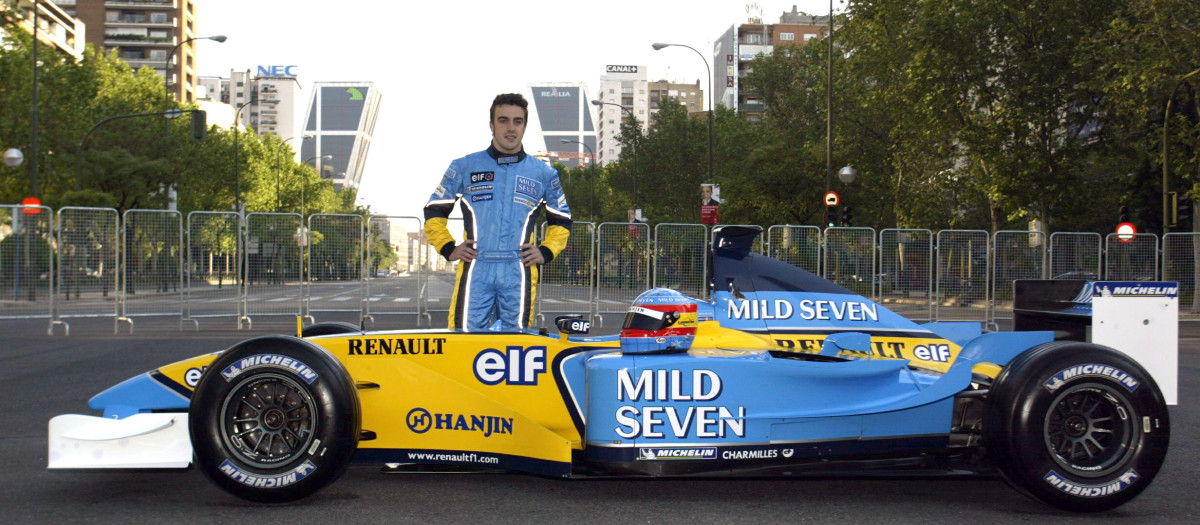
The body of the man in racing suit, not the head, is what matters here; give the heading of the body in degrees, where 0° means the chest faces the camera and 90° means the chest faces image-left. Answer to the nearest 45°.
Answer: approximately 0°

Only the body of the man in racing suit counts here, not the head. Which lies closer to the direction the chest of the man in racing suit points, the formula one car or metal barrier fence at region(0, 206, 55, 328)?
the formula one car

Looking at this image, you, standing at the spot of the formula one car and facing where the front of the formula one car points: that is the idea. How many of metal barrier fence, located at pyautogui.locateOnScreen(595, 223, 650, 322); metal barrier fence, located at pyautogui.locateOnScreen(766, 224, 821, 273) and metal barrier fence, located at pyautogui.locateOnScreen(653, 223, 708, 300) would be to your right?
3

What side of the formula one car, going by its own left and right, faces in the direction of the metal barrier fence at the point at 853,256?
right

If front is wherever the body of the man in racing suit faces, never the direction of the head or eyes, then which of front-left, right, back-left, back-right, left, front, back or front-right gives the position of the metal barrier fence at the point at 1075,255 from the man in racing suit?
back-left

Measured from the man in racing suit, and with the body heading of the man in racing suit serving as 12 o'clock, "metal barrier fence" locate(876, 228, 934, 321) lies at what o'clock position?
The metal barrier fence is roughly at 7 o'clock from the man in racing suit.

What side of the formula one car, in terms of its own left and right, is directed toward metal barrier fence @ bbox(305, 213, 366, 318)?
right

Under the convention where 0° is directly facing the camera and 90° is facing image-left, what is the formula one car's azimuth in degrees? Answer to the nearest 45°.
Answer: approximately 90°

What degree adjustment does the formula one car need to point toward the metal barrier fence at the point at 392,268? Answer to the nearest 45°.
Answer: approximately 90° to its right

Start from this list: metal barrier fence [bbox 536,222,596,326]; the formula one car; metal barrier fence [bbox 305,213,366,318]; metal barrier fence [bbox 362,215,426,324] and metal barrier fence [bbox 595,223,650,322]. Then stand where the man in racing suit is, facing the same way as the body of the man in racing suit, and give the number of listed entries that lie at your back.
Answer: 4

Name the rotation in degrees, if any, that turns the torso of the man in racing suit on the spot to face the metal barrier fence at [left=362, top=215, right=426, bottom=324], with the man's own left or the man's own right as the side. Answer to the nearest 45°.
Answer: approximately 180°

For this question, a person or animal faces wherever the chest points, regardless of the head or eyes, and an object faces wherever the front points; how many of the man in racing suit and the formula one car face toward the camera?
1

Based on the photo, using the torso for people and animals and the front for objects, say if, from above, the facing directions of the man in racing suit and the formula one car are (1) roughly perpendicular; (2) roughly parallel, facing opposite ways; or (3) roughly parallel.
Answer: roughly perpendicular

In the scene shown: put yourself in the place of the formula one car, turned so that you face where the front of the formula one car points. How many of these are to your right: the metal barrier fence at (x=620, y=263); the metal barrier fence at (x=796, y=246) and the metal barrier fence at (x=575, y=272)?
3

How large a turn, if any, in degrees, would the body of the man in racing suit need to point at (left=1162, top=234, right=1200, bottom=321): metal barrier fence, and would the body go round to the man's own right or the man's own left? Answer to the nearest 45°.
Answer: approximately 135° to the man's own left

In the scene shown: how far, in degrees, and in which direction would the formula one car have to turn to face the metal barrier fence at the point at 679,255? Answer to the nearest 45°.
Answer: approximately 90° to its right
